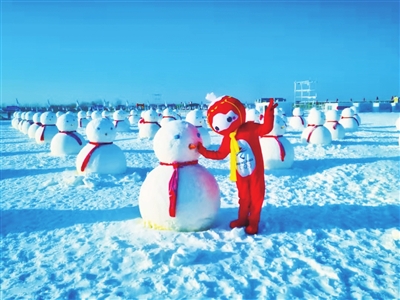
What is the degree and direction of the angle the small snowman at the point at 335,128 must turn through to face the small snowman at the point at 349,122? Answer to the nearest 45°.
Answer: approximately 180°

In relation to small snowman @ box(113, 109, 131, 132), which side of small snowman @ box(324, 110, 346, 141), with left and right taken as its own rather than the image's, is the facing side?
right

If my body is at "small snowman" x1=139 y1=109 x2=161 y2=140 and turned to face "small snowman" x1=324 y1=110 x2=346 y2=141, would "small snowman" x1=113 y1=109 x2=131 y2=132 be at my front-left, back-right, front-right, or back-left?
back-left

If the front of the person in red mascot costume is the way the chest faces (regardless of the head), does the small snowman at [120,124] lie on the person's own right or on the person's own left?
on the person's own right

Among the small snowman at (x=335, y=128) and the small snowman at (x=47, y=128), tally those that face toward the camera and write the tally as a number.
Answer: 2

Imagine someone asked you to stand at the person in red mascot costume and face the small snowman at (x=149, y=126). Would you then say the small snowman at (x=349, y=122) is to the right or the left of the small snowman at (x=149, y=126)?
right

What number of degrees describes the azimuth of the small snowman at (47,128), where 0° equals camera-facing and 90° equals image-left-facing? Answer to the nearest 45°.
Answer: approximately 0°

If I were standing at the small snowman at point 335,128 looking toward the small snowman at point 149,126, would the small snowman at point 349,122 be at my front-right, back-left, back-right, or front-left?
back-right

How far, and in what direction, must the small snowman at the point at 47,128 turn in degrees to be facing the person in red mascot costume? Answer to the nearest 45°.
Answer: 0° — it already faces them

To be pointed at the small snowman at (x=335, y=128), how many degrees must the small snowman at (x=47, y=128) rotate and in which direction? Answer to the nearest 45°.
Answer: approximately 45° to its left

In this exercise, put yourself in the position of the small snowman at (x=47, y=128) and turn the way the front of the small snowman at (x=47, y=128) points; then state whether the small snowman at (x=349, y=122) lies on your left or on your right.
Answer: on your left

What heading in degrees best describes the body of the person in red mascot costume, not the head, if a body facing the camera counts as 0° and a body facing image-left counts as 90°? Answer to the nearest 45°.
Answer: approximately 45°
